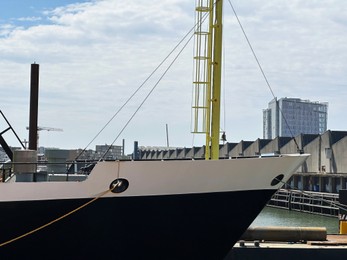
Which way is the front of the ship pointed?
to the viewer's right
